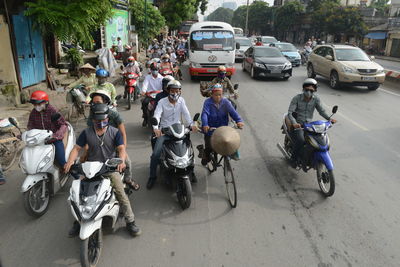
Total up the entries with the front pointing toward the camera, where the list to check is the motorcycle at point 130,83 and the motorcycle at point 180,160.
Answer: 2

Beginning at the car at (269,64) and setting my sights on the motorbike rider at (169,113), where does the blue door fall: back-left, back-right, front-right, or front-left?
front-right

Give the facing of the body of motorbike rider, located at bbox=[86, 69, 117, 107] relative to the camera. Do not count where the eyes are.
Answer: toward the camera

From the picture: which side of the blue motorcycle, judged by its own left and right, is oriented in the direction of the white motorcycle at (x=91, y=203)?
right

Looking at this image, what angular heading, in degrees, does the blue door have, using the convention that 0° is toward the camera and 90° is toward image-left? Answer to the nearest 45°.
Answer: approximately 315°

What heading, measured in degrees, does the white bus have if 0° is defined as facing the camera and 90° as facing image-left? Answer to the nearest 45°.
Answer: approximately 0°

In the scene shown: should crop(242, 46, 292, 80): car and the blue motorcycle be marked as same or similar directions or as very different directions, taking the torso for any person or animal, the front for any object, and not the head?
same or similar directions

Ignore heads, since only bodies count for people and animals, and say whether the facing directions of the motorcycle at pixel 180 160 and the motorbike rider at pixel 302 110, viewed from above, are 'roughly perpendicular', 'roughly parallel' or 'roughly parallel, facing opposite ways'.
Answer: roughly parallel

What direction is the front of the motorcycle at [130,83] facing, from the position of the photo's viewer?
facing the viewer

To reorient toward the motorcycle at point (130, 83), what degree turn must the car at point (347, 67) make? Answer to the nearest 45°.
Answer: approximately 90° to its right

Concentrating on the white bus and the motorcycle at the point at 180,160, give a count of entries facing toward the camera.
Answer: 2

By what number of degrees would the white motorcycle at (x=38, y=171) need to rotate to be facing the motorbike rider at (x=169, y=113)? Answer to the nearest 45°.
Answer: approximately 135° to its left

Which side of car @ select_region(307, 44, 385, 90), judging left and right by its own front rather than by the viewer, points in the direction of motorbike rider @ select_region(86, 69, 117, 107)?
right

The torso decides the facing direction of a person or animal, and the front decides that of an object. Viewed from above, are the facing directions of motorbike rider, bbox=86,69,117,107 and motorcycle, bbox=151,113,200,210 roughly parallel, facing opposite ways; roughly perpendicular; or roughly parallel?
roughly parallel
